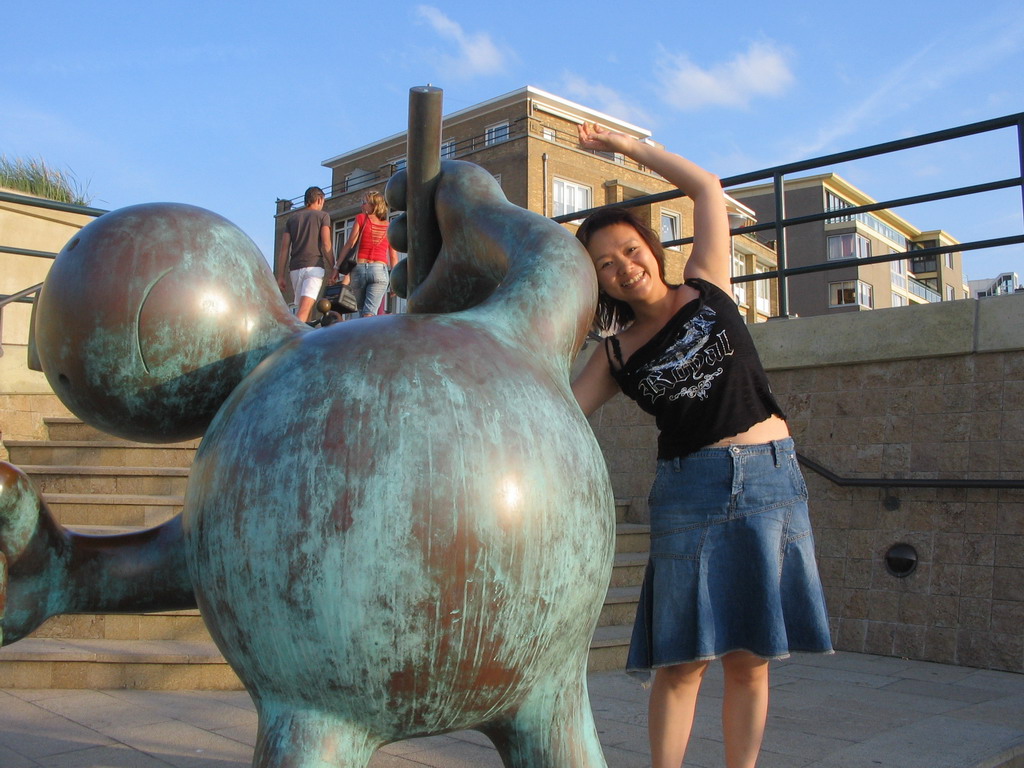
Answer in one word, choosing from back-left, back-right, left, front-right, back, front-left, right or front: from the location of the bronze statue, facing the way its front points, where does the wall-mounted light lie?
back-right

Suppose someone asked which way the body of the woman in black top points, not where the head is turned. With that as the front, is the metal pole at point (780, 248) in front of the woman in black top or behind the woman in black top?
behind

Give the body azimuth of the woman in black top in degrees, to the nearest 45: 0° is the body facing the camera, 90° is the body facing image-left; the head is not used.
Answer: approximately 0°

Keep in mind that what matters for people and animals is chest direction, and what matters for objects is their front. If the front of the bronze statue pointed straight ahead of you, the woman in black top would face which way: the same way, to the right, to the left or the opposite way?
to the left

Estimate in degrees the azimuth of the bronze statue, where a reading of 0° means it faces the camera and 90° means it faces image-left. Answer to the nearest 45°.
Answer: approximately 90°

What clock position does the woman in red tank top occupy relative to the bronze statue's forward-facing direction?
The woman in red tank top is roughly at 3 o'clock from the bronze statue.

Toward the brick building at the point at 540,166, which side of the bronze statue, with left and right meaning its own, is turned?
right

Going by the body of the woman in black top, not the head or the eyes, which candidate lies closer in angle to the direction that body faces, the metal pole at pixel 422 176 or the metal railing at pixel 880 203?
the metal pole

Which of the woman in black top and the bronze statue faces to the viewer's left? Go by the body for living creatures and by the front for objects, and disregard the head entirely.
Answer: the bronze statue

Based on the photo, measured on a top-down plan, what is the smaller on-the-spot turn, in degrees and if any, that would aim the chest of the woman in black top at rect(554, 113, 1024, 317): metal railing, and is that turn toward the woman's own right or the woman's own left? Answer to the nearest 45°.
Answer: approximately 180°

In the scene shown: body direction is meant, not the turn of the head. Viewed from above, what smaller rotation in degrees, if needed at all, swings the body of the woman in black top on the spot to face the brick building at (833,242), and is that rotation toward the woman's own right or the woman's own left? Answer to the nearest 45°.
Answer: approximately 180°

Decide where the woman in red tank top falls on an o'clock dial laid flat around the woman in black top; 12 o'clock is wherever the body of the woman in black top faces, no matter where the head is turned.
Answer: The woman in red tank top is roughly at 5 o'clock from the woman in black top.

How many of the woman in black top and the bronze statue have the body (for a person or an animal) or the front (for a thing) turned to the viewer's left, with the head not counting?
1
